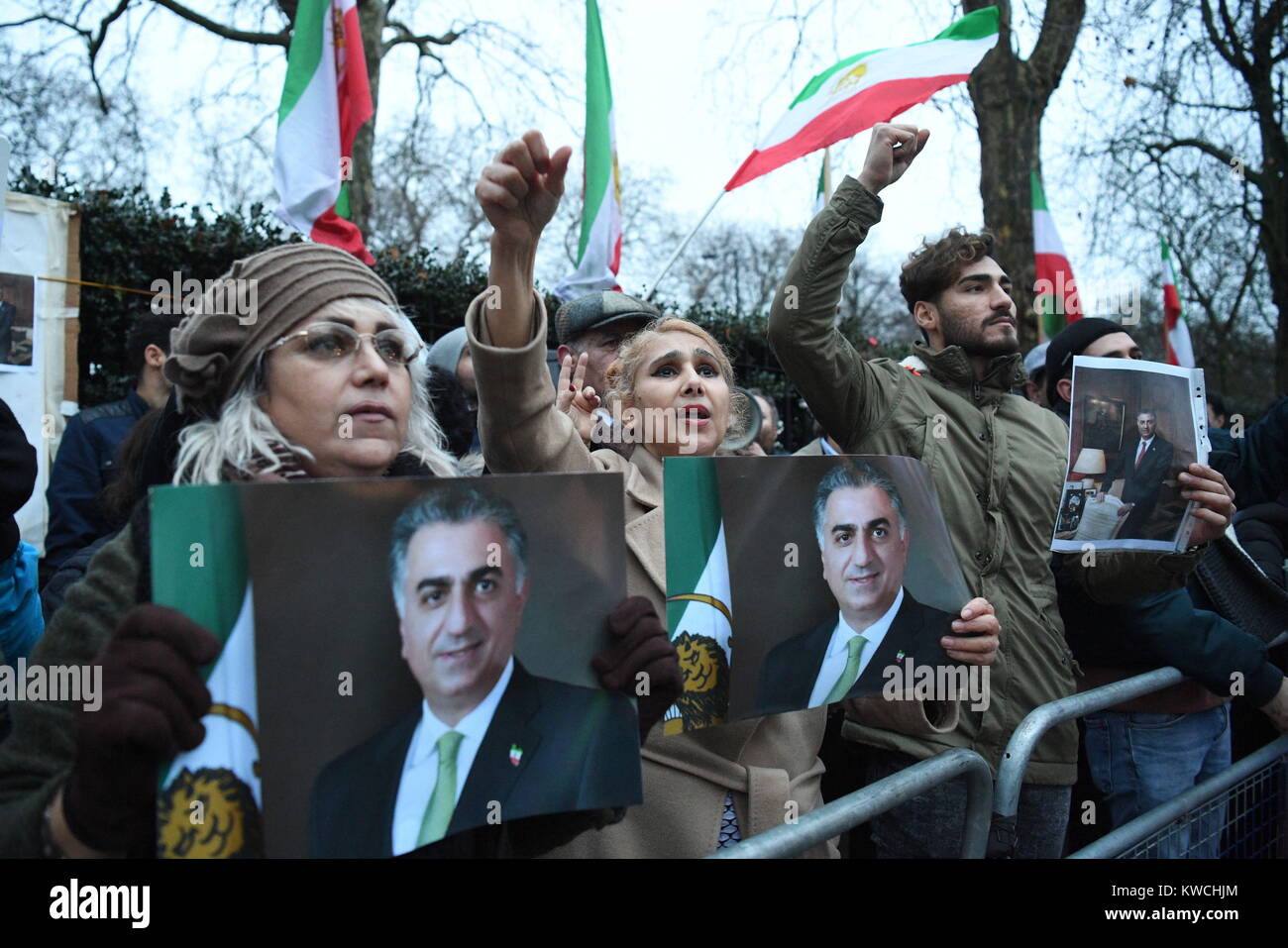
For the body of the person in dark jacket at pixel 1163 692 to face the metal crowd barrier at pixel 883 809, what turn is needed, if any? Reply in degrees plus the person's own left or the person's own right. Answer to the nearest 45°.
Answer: approximately 45° to the person's own right

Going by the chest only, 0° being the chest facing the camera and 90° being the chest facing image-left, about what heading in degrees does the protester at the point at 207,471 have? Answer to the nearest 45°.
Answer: approximately 315°

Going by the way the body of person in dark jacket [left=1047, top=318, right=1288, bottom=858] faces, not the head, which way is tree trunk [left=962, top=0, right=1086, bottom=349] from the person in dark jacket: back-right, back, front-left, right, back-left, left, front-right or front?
back-left

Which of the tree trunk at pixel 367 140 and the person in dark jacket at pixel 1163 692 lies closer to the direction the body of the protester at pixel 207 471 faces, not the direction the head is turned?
the person in dark jacket

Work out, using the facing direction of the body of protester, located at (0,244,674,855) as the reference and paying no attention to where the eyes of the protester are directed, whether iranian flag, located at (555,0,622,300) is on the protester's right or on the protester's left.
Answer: on the protester's left

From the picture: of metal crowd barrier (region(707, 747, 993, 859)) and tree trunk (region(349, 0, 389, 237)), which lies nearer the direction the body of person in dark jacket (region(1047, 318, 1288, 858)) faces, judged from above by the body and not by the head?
the metal crowd barrier

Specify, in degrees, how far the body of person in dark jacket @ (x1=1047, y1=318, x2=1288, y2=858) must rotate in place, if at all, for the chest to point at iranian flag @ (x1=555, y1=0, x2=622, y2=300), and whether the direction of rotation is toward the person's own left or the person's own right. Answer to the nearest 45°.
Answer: approximately 180°

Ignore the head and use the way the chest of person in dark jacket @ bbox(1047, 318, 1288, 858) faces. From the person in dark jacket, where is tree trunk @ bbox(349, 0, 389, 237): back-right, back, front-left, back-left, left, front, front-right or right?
back
